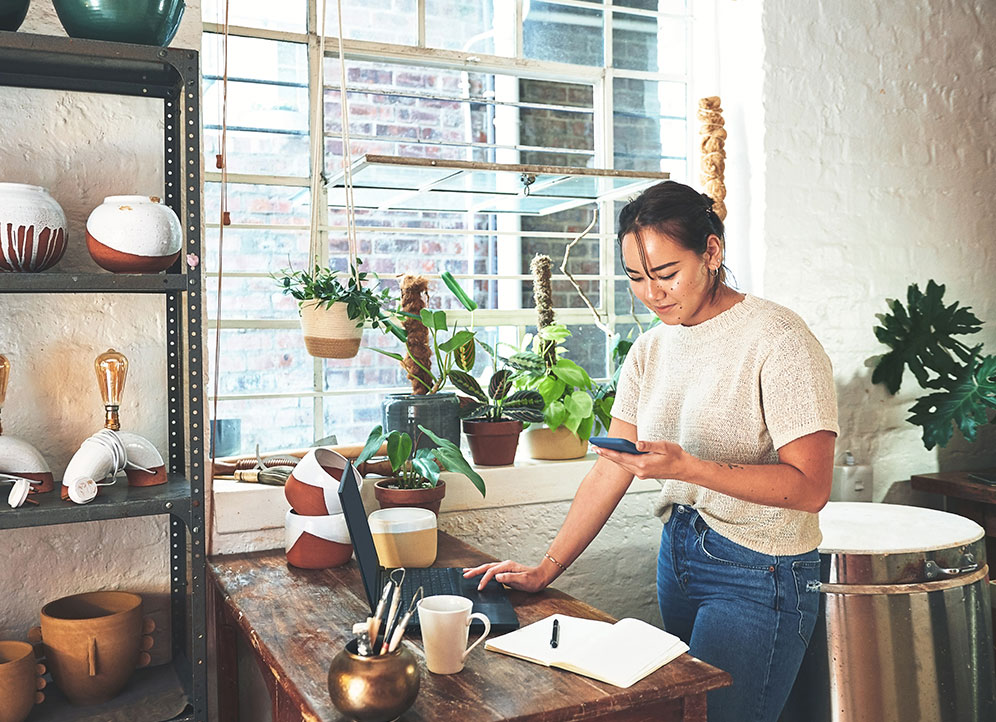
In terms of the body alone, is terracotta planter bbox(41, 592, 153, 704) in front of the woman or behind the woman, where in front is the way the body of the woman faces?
in front

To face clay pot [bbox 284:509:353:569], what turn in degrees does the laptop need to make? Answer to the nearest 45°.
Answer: approximately 135° to its left

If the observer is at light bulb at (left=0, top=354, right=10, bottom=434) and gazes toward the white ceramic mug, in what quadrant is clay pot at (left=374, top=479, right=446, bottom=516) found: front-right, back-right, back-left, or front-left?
front-left

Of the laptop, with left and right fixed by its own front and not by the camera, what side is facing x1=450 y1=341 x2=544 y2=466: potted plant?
left

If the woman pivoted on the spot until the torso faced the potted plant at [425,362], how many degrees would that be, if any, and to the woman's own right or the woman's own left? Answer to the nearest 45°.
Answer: approximately 90° to the woman's own right

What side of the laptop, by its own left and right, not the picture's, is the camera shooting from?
right

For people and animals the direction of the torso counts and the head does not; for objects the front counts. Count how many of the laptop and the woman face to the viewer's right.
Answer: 1

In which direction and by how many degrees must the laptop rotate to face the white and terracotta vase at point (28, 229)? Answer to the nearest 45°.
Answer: approximately 180°

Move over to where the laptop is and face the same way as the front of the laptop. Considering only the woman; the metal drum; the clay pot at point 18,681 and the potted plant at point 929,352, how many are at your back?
1

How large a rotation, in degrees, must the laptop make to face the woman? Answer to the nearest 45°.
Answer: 0° — it already faces them

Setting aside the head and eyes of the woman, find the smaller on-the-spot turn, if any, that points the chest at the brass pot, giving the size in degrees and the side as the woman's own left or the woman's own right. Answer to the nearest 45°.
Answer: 0° — they already face it

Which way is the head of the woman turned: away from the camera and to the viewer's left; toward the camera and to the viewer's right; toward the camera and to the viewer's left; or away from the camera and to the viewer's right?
toward the camera and to the viewer's left

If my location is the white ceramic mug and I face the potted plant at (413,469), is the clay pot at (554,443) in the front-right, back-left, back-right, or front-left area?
front-right

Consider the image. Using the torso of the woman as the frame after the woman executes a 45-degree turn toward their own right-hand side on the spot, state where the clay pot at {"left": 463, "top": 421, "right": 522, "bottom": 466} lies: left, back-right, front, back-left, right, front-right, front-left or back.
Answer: front-right

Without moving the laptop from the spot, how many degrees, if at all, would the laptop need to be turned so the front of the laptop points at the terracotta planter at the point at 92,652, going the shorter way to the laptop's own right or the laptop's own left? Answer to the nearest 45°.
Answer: approximately 180°

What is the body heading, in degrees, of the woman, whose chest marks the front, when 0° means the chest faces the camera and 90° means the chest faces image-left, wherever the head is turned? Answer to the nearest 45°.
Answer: approximately 45°
